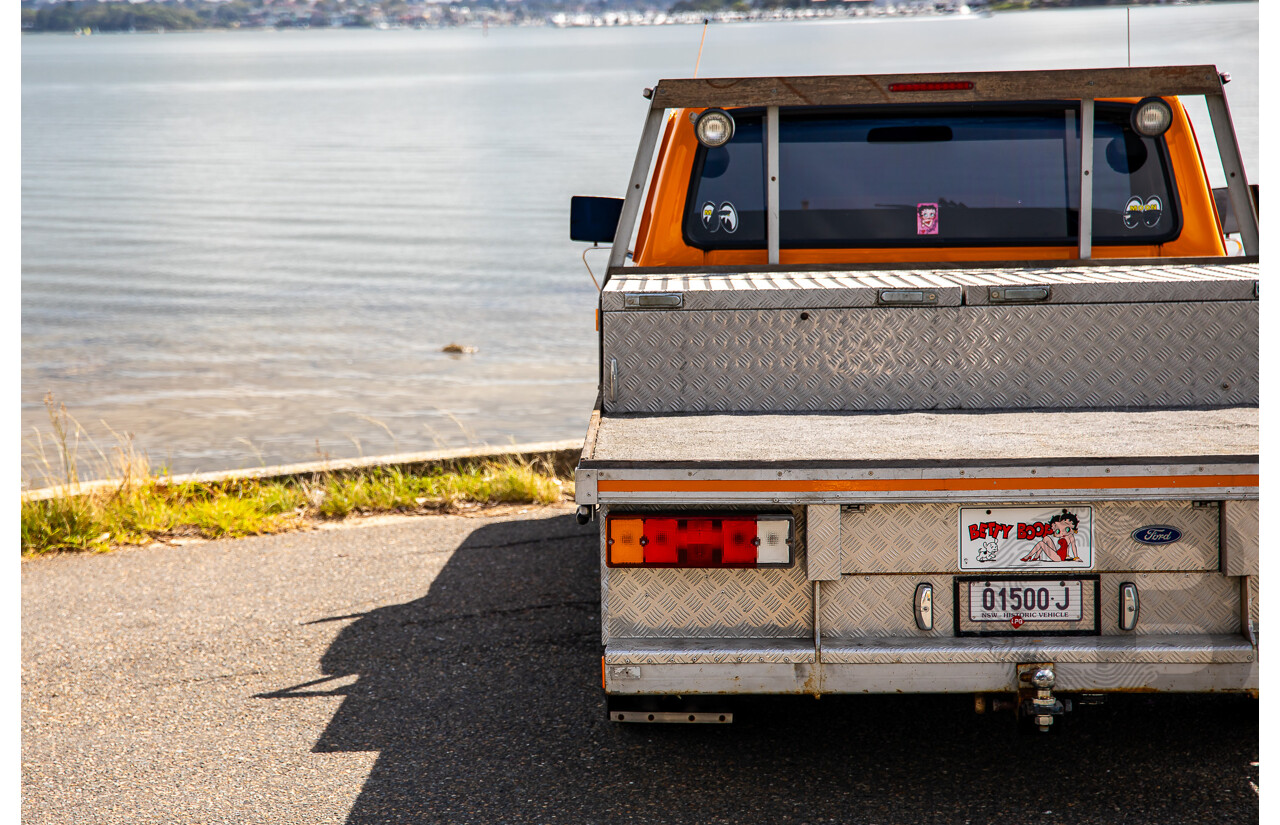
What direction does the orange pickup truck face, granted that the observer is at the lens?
facing away from the viewer
